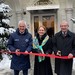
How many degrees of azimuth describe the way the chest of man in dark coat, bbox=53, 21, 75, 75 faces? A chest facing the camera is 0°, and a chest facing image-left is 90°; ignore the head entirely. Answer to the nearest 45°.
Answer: approximately 0°

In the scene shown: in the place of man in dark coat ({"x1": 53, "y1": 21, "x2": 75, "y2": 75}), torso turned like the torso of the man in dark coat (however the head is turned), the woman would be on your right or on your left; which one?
on your right

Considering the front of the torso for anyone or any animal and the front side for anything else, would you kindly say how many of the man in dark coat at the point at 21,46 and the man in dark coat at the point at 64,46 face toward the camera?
2

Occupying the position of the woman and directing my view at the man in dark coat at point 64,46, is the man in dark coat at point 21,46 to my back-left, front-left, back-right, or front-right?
back-right

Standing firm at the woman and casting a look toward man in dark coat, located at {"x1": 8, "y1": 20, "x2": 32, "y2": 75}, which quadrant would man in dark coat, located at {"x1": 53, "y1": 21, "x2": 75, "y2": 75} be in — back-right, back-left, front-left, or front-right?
back-left

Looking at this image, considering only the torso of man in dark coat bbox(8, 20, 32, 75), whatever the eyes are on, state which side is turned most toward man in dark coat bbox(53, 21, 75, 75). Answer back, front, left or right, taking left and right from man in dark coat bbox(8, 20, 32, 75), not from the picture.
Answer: left

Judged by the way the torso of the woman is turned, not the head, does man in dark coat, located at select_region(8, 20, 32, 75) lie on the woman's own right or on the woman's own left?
on the woman's own right
